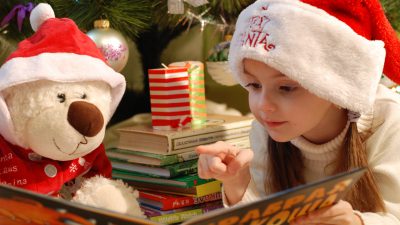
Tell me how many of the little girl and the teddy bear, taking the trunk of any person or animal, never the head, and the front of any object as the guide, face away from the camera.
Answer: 0

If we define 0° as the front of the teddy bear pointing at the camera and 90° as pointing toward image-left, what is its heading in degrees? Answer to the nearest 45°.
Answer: approximately 315°
